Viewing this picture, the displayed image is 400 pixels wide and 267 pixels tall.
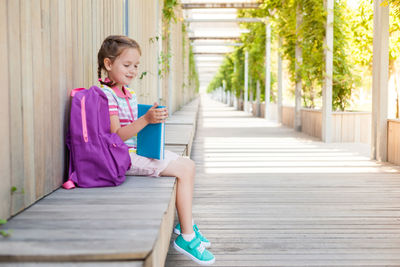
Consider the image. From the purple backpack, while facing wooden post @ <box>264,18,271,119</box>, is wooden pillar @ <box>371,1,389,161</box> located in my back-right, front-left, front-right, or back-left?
front-right

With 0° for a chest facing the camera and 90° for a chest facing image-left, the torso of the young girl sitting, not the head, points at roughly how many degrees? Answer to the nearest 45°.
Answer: approximately 270°

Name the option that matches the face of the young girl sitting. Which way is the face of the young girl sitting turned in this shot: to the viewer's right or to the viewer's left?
to the viewer's right
